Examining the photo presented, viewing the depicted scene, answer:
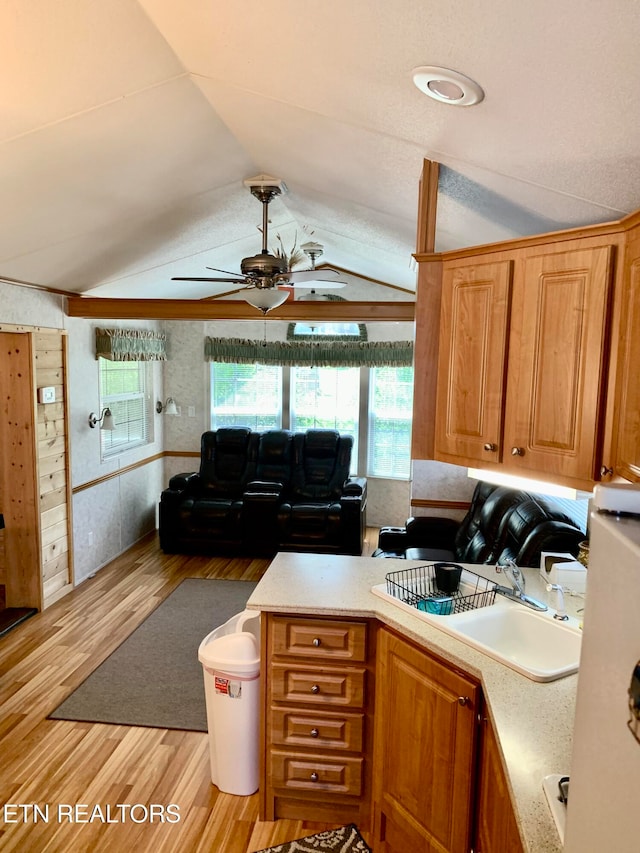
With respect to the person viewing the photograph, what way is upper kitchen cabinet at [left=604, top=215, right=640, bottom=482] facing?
facing to the left of the viewer

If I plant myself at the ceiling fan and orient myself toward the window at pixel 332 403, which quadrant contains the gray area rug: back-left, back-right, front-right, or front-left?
back-left

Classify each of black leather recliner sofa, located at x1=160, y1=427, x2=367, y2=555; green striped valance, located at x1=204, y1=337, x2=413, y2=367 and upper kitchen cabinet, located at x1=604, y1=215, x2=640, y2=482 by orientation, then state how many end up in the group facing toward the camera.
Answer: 2

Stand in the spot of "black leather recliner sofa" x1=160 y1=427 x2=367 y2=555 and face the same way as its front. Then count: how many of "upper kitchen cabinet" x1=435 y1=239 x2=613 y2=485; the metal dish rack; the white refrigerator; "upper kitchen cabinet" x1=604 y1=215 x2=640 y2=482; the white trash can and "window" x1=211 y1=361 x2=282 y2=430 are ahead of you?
5

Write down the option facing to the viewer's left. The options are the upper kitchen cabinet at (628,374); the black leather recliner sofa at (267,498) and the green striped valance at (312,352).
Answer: the upper kitchen cabinet
